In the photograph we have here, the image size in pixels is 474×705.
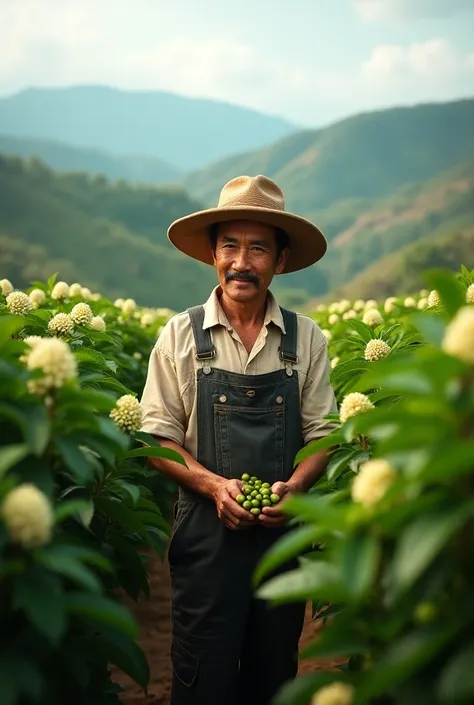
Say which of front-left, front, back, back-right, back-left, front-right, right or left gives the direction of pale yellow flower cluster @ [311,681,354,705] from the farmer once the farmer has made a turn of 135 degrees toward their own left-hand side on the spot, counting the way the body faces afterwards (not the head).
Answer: back-right

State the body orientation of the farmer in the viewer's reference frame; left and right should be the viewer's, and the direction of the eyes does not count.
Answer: facing the viewer

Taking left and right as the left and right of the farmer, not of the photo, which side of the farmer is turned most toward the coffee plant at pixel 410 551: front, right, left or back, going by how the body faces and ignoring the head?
front
